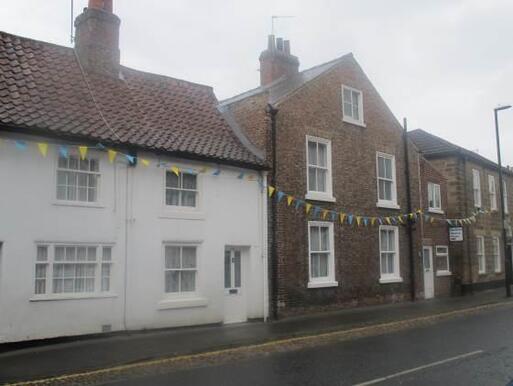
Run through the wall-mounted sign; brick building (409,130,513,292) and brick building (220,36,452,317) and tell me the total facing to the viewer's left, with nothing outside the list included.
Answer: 0

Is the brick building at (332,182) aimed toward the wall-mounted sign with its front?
no

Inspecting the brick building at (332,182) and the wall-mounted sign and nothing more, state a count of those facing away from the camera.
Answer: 0

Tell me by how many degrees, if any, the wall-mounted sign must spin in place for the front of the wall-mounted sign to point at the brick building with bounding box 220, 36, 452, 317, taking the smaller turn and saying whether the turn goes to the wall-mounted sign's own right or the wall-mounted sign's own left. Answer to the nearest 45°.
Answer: approximately 45° to the wall-mounted sign's own right

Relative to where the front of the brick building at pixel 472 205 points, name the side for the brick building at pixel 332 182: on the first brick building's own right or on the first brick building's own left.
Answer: on the first brick building's own right

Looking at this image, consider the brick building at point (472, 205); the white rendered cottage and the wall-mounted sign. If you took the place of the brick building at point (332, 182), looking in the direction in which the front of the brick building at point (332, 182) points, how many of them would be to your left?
2

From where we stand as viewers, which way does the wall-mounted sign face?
facing the viewer

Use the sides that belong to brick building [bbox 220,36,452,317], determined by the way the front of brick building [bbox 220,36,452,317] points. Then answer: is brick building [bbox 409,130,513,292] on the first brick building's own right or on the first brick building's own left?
on the first brick building's own left

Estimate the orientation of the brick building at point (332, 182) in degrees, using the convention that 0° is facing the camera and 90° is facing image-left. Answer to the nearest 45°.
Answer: approximately 315°

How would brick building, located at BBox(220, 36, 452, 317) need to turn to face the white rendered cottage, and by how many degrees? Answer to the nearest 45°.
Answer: approximately 90° to its right

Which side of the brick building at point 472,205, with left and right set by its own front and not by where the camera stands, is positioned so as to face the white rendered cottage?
right
